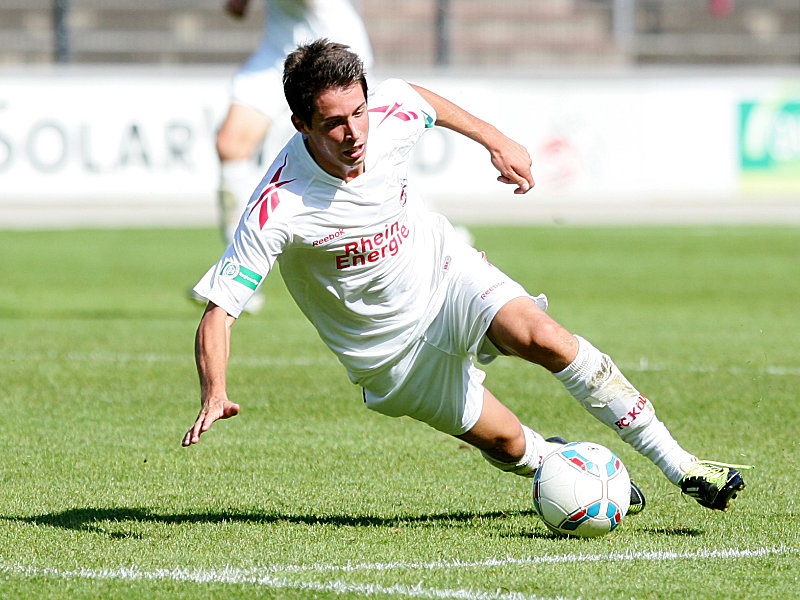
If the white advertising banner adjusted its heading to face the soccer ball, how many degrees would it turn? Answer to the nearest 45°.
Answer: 0° — it already faces it

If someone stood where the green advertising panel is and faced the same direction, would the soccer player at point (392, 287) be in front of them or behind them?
in front

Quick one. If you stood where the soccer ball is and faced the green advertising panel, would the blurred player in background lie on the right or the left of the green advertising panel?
left

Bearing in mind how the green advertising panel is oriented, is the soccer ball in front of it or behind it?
in front
